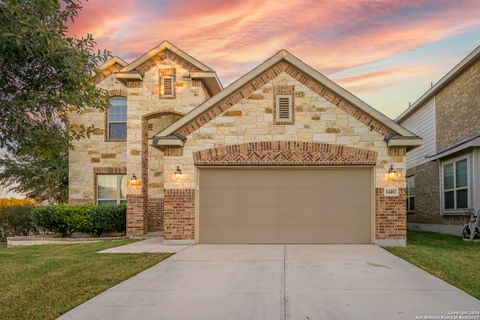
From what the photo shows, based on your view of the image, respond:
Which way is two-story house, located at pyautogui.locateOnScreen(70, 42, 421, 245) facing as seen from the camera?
toward the camera

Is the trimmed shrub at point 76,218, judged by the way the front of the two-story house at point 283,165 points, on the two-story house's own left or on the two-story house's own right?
on the two-story house's own right

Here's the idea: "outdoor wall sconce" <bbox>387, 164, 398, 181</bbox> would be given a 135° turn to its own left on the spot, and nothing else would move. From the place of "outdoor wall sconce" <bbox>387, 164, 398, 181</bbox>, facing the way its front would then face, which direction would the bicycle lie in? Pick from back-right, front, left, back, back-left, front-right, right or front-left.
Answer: front

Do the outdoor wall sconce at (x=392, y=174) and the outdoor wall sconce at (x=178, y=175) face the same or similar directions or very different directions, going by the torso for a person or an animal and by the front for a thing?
same or similar directions

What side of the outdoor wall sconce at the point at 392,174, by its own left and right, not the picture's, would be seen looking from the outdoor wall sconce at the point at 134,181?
right

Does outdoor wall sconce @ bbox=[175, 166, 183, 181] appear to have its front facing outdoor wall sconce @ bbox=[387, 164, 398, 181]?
no

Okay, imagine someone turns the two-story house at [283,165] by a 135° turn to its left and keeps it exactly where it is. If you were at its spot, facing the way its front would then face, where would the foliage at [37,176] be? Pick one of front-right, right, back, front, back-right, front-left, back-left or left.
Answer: left

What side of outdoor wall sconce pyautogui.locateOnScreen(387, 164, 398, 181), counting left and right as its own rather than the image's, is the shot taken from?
front

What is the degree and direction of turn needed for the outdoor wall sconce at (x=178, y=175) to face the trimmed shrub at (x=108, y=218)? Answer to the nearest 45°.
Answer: approximately 135° to its right

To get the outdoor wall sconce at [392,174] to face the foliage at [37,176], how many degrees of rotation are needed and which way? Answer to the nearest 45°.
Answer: approximately 135° to its right

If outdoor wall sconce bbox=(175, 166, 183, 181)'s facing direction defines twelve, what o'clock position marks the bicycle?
The bicycle is roughly at 9 o'clock from the outdoor wall sconce.

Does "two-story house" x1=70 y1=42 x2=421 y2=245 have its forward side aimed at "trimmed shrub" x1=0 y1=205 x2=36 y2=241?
no

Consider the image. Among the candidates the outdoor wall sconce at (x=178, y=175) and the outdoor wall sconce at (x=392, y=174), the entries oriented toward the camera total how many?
2
